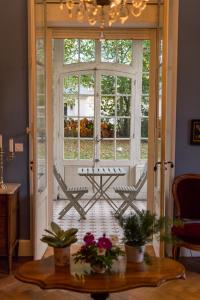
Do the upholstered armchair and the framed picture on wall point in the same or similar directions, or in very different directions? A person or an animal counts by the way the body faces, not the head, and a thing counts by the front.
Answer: same or similar directions

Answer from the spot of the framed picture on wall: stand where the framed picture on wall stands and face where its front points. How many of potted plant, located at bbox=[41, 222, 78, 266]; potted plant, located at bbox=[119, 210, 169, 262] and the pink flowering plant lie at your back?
0

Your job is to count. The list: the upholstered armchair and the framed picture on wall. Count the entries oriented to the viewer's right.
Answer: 0

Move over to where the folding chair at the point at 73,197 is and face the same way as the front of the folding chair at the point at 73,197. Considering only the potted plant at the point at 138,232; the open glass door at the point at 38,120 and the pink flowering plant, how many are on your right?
3

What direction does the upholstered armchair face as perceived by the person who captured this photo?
facing the viewer

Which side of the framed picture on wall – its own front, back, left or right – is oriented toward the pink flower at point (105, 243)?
front

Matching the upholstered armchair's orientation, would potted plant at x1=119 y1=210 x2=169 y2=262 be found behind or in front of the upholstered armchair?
in front

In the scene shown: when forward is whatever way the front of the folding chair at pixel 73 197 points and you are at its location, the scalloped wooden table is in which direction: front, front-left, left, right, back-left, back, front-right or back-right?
right

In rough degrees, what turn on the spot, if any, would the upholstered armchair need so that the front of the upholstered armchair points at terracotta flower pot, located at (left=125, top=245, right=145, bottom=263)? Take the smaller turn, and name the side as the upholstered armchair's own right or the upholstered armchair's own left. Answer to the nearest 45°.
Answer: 0° — it already faces it

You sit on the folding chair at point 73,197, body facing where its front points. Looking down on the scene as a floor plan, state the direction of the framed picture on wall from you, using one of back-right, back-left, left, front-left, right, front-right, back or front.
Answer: front-right

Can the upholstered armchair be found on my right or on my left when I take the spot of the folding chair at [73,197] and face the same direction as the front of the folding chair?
on my right

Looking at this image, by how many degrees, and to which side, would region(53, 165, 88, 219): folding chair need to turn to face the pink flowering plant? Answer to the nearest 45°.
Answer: approximately 90° to its right

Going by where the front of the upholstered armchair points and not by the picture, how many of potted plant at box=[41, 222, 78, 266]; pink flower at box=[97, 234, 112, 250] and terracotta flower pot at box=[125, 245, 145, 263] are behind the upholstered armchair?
0

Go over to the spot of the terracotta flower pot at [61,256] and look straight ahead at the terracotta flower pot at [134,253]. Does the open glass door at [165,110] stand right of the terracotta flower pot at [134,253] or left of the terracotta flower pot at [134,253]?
left

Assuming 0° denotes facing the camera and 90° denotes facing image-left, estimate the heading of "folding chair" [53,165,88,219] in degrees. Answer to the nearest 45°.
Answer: approximately 270°
